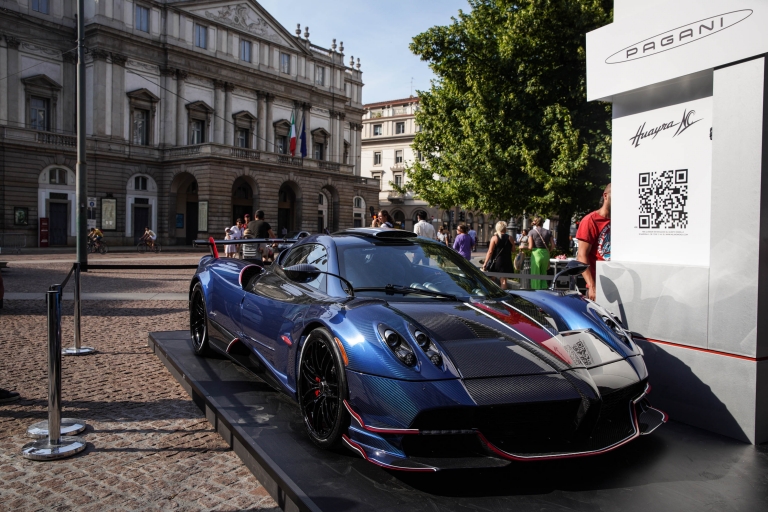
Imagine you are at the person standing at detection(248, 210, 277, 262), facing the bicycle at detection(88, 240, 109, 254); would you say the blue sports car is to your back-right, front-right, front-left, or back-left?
back-left

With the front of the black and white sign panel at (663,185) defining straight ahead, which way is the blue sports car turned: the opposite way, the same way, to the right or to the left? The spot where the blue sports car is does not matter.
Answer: to the left

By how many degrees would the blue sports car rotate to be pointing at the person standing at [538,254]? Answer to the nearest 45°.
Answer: approximately 135° to its left

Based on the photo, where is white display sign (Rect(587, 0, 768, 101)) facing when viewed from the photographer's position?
facing the viewer and to the left of the viewer

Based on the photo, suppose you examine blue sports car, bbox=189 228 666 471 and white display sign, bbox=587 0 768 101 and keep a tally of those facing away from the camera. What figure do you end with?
0

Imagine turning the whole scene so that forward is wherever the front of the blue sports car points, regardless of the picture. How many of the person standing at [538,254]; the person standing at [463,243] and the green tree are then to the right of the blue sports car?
0

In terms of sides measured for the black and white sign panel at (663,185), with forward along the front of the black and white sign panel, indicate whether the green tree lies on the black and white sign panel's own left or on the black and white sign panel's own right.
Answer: on the black and white sign panel's own right

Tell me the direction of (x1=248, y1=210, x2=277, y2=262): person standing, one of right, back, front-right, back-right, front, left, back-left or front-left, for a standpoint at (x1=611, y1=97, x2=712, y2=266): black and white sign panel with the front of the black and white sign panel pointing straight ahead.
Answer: right

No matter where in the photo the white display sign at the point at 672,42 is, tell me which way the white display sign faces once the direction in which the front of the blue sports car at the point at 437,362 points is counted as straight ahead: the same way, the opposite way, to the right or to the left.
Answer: to the right

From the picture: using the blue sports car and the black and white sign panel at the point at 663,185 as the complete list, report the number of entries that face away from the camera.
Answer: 0

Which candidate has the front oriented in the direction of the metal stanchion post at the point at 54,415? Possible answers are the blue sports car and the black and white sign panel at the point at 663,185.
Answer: the black and white sign panel

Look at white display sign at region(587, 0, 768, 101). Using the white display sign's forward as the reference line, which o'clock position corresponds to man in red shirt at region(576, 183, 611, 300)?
The man in red shirt is roughly at 4 o'clock from the white display sign.

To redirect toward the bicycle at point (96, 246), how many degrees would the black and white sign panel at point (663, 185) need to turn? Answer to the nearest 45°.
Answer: approximately 90° to its right

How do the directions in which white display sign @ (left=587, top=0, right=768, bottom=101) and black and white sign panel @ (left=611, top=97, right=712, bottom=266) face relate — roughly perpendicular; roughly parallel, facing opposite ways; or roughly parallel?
roughly parallel

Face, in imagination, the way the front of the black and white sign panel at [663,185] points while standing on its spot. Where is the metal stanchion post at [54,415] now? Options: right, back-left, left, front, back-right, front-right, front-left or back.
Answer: front

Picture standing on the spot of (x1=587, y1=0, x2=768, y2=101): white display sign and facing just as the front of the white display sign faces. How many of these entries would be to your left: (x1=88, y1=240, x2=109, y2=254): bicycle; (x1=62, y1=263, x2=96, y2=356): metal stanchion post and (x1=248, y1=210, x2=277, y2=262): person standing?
0

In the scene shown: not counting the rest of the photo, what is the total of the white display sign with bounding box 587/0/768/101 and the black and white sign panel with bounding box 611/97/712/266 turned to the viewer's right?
0

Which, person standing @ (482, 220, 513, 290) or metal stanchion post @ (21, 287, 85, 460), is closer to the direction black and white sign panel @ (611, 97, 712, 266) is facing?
the metal stanchion post
